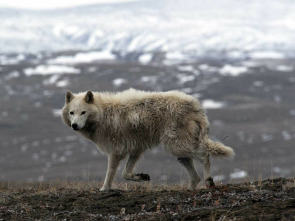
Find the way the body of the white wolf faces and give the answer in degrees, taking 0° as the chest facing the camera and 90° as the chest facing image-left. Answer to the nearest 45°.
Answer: approximately 90°
